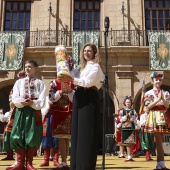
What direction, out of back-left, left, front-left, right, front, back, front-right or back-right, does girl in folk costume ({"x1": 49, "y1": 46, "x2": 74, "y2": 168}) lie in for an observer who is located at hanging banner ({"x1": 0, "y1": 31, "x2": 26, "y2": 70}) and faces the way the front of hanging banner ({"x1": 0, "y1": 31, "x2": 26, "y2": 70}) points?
front

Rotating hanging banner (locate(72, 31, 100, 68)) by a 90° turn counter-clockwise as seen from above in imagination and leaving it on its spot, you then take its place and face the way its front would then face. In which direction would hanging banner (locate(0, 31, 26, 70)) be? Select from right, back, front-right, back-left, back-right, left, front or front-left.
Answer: back

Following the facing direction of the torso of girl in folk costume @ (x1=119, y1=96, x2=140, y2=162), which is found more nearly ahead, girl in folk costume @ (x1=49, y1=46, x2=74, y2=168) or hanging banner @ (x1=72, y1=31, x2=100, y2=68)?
the girl in folk costume

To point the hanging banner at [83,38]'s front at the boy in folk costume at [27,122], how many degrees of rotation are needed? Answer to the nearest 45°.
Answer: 0° — it already faces them

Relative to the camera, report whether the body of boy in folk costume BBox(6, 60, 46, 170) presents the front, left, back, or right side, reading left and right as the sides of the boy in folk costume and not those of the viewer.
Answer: front

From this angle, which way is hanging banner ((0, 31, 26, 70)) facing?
toward the camera

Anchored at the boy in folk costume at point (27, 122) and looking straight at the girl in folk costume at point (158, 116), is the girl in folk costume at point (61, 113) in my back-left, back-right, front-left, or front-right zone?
front-left

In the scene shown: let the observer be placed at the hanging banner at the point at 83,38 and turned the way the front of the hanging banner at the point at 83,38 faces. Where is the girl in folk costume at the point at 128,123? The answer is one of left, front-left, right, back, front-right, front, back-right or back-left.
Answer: front

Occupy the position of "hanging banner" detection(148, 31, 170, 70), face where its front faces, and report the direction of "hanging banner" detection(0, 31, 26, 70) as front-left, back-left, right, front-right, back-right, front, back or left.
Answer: right

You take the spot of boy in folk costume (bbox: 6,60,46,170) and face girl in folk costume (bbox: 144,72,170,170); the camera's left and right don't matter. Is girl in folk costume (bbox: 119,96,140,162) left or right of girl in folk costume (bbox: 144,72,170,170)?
left

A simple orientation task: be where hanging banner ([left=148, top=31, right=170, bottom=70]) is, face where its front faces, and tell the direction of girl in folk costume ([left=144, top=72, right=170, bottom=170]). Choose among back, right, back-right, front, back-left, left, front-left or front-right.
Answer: front

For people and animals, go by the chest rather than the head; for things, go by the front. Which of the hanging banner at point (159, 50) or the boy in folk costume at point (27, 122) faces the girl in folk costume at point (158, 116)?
the hanging banner
